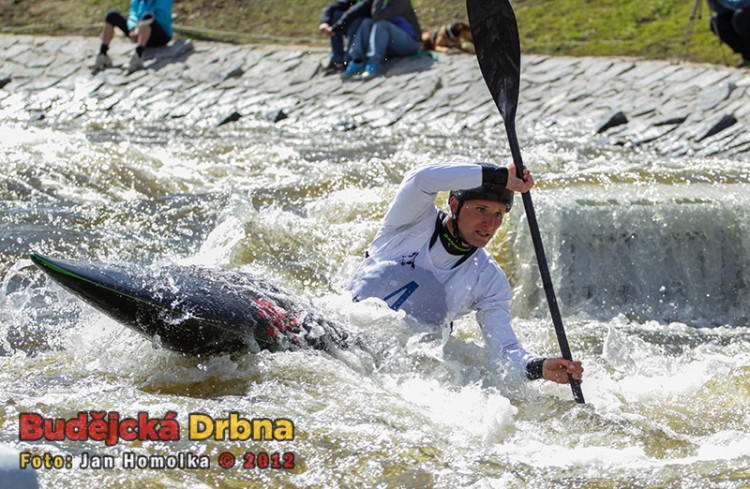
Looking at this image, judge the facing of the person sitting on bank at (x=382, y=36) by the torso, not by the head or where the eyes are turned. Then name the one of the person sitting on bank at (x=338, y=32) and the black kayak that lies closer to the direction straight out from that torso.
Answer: the black kayak

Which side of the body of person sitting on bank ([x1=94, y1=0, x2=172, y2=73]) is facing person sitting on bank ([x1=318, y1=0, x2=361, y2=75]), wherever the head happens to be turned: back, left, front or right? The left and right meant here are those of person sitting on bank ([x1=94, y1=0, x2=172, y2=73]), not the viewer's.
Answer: left

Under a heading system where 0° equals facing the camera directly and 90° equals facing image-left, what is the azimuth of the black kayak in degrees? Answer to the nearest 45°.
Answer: approximately 90°

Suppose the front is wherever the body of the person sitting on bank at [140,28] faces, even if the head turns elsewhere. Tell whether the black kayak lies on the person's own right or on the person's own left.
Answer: on the person's own left

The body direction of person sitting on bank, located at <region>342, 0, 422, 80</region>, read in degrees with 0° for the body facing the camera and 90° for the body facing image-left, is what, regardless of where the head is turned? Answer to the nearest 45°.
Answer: approximately 45°

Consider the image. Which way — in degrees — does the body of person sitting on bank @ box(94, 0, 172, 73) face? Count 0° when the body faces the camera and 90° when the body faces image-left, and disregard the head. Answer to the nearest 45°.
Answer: approximately 45°

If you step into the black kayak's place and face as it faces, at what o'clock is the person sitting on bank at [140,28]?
The person sitting on bank is roughly at 3 o'clock from the black kayak.

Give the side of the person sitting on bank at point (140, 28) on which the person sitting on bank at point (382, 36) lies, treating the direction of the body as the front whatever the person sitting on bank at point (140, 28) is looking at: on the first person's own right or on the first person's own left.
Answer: on the first person's own left

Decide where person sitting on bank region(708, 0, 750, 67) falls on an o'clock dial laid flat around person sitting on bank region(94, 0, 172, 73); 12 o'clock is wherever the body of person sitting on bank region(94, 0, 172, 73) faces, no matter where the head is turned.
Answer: person sitting on bank region(708, 0, 750, 67) is roughly at 9 o'clock from person sitting on bank region(94, 0, 172, 73).

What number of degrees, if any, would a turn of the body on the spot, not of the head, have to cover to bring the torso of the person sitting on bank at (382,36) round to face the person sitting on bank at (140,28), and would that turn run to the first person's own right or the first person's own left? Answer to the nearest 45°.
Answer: approximately 90° to the first person's own right
